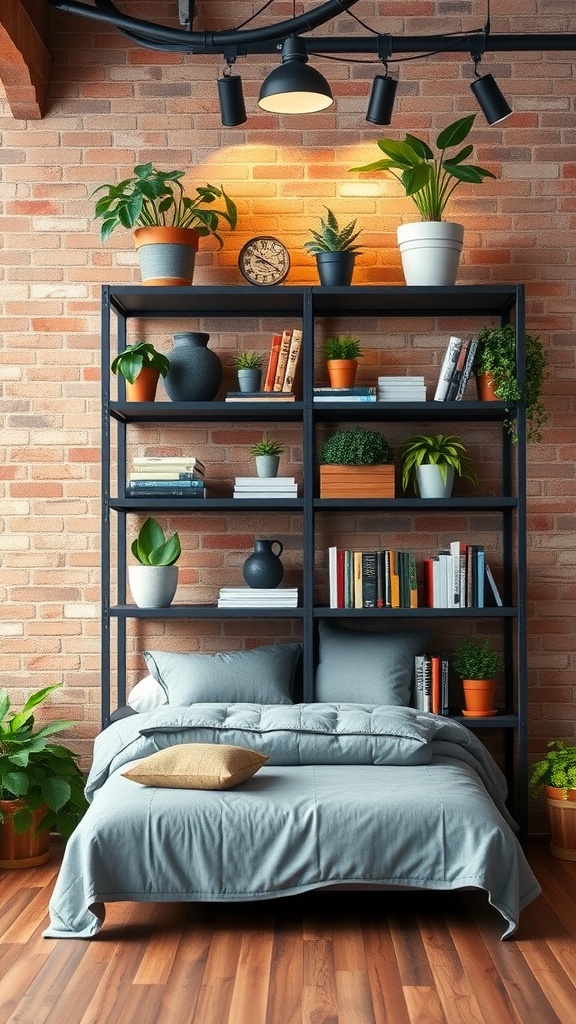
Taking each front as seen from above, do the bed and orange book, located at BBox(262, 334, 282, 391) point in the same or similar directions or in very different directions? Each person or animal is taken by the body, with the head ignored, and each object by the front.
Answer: same or similar directions

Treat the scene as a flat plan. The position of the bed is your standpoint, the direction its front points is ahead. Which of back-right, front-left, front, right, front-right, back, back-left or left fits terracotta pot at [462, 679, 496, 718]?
back-left

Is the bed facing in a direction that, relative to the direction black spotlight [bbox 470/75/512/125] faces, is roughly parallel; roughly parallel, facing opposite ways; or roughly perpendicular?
roughly perpendicular

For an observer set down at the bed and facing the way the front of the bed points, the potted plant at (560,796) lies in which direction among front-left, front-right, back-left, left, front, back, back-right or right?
back-left

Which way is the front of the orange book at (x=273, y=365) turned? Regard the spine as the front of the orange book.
toward the camera

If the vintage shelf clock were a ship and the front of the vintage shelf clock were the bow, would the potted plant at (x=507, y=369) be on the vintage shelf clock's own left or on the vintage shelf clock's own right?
on the vintage shelf clock's own left

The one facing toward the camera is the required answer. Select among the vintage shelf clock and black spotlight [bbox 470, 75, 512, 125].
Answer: the vintage shelf clock

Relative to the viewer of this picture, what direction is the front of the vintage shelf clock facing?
facing the viewer

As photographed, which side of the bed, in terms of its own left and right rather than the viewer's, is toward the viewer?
front

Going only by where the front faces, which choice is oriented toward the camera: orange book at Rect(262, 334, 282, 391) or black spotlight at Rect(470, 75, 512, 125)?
the orange book
